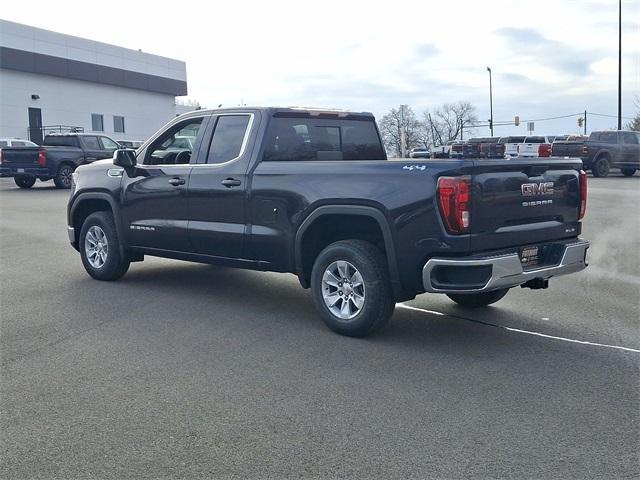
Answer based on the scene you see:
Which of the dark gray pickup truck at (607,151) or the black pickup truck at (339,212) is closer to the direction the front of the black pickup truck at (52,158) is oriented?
the dark gray pickup truck

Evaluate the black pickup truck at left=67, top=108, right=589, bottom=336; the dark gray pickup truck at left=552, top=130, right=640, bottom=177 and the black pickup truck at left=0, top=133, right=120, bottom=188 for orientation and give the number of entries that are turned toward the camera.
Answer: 0

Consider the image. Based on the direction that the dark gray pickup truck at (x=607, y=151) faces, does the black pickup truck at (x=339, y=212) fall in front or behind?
behind

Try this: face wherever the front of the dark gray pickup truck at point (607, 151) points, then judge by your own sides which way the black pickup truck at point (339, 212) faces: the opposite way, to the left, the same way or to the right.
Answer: to the left

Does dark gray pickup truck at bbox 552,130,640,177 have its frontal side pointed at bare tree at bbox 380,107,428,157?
no

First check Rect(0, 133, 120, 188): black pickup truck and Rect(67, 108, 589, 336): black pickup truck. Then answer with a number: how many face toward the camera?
0

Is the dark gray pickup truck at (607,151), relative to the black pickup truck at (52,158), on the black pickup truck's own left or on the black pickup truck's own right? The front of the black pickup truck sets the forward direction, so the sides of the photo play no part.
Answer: on the black pickup truck's own right

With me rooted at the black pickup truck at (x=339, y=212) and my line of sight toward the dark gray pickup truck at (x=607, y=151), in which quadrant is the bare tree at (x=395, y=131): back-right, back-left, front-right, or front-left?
front-left

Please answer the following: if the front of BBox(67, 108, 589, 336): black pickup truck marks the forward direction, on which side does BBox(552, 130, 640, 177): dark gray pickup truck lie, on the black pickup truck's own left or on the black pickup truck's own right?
on the black pickup truck's own right

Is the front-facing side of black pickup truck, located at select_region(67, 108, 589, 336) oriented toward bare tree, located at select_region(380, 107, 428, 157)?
no

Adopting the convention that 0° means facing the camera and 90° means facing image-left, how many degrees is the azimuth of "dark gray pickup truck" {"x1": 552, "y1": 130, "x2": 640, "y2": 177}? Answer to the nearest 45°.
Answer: approximately 225°

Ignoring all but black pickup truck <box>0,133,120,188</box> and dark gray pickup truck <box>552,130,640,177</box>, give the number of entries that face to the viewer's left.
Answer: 0

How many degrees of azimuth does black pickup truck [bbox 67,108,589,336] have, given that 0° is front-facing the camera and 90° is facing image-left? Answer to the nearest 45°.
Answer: approximately 135°

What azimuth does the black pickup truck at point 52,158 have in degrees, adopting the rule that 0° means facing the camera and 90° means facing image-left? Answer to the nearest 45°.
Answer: approximately 225°

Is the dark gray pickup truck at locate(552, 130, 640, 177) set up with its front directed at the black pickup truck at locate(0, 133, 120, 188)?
no
